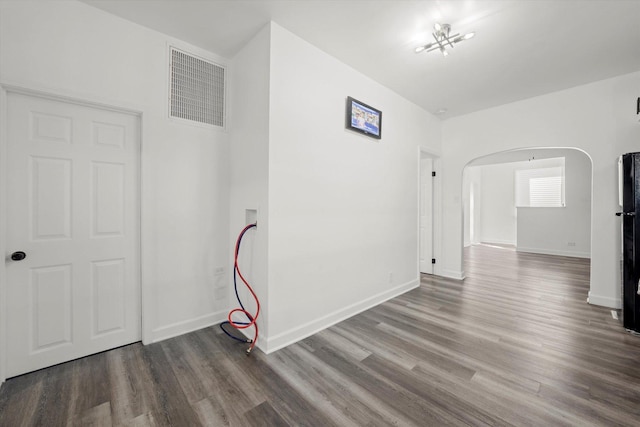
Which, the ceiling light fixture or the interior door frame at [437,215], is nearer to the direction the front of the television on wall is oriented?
the ceiling light fixture

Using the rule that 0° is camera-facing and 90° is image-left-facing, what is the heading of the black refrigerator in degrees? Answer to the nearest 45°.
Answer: approximately 90°

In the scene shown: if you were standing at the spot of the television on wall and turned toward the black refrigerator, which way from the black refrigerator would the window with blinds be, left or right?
left

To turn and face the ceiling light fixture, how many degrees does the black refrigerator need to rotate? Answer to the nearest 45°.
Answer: approximately 45° to its left

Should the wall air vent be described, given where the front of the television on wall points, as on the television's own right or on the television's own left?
on the television's own right

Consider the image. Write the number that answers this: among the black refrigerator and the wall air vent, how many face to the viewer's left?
1

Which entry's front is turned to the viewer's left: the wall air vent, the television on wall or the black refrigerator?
the black refrigerator

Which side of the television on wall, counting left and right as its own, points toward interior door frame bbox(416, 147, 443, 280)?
left
